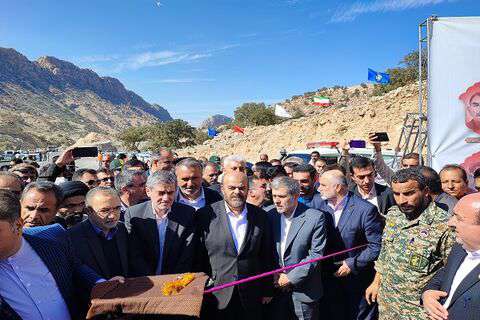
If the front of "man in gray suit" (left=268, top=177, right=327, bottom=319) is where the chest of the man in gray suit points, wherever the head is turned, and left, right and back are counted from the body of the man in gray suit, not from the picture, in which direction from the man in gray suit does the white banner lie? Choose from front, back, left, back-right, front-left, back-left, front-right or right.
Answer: back

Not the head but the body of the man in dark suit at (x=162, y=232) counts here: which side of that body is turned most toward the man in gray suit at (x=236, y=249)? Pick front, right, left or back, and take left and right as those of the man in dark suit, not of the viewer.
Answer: left

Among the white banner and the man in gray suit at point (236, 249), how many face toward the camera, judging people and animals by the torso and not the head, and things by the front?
2

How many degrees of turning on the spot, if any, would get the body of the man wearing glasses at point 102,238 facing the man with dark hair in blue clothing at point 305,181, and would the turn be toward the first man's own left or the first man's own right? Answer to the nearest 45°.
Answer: approximately 45° to the first man's own left

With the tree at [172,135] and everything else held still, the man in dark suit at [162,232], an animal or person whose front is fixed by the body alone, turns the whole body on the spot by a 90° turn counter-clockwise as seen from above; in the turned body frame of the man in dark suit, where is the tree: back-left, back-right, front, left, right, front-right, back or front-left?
left

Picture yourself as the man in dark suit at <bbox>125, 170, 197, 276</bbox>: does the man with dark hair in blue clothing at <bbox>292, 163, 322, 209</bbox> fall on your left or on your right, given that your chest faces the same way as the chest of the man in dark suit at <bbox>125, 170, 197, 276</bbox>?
on your left

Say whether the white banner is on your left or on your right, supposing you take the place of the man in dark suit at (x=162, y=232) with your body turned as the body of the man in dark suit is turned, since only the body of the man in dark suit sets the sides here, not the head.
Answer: on your left

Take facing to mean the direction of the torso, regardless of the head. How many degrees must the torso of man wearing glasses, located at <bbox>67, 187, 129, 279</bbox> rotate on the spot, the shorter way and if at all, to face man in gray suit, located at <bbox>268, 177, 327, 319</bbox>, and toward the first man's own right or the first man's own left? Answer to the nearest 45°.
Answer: approximately 45° to the first man's own left
